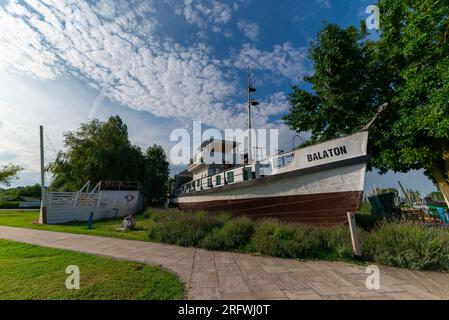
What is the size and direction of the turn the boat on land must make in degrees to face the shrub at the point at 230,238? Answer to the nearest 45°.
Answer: approximately 90° to its right

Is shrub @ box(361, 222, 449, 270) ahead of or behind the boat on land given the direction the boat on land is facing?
ahead

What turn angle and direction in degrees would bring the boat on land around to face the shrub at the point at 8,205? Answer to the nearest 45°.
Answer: approximately 135° to its right

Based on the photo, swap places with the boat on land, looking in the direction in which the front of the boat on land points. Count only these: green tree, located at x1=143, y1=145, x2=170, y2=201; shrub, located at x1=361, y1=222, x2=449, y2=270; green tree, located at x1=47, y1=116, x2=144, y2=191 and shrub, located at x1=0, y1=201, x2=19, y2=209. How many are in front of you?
1

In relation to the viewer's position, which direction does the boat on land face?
facing the viewer and to the right of the viewer

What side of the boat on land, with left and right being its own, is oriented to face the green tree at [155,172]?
back

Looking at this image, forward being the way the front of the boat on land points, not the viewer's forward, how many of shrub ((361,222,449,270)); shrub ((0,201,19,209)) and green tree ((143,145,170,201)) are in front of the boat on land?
1

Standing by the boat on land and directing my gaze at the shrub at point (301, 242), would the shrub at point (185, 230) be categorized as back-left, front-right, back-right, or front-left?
front-right

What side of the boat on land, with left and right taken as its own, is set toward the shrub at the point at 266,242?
right

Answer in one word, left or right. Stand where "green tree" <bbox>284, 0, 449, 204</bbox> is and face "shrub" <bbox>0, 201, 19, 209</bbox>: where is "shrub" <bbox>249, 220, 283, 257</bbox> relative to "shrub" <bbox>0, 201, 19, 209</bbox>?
left

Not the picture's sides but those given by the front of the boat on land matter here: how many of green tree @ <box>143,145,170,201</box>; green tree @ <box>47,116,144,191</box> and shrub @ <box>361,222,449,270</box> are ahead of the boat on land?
1

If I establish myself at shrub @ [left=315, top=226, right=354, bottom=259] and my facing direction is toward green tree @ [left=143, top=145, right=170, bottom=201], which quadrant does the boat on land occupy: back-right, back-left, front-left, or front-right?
front-right
